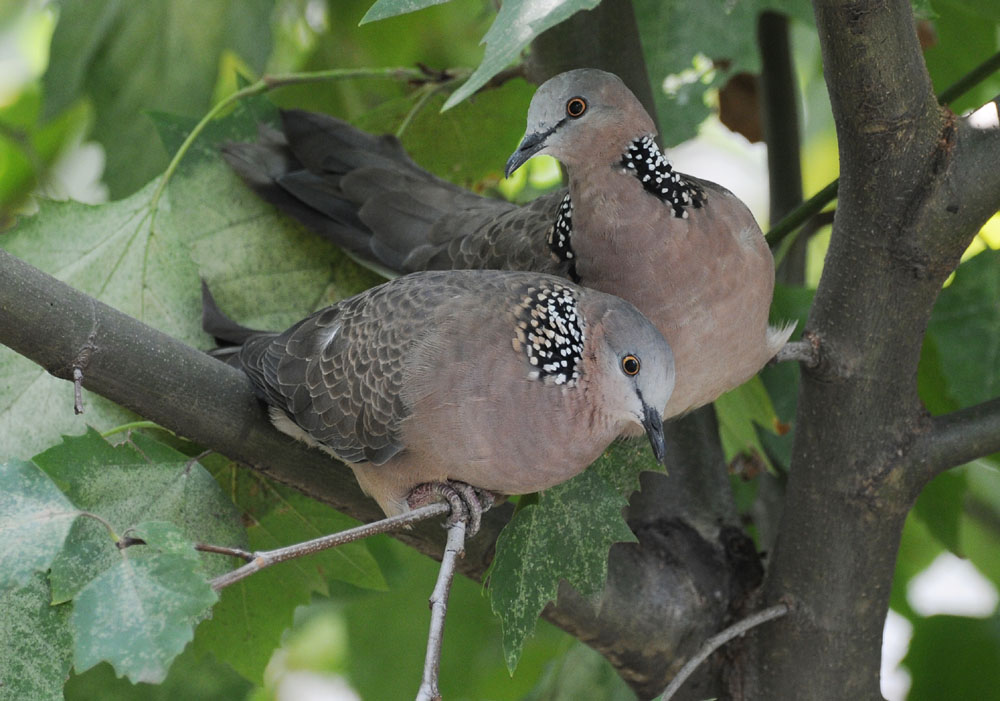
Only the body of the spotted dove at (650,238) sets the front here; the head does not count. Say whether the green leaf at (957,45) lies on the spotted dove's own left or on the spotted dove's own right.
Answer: on the spotted dove's own left

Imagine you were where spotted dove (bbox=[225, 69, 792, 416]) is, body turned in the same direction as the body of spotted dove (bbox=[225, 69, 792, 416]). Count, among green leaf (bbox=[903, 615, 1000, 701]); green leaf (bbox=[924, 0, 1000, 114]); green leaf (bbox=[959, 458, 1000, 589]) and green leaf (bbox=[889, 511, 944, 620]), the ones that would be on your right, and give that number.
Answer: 0

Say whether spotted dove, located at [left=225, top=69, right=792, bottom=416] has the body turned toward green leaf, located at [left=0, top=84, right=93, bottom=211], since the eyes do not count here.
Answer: no

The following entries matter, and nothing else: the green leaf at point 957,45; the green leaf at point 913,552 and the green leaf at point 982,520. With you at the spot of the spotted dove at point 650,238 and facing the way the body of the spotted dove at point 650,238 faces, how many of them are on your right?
0

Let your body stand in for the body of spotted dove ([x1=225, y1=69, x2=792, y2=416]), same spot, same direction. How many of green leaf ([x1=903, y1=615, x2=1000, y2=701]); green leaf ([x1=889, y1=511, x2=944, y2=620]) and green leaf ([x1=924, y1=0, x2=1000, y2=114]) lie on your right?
0

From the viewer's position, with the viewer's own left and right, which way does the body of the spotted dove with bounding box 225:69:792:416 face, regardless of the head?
facing the viewer and to the right of the viewer

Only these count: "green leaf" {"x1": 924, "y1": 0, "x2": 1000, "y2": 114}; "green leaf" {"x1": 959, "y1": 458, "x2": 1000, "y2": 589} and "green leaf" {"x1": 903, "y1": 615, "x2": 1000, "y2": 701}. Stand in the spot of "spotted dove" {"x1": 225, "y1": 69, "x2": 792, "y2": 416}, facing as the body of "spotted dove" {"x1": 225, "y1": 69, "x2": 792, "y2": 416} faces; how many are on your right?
0

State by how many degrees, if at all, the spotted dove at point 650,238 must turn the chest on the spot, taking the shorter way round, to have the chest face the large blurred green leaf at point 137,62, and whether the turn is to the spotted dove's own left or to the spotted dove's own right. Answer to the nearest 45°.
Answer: approximately 180°

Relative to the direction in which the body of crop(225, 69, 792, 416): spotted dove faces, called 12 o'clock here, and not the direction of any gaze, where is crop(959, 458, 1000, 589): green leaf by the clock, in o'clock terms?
The green leaf is roughly at 9 o'clock from the spotted dove.
